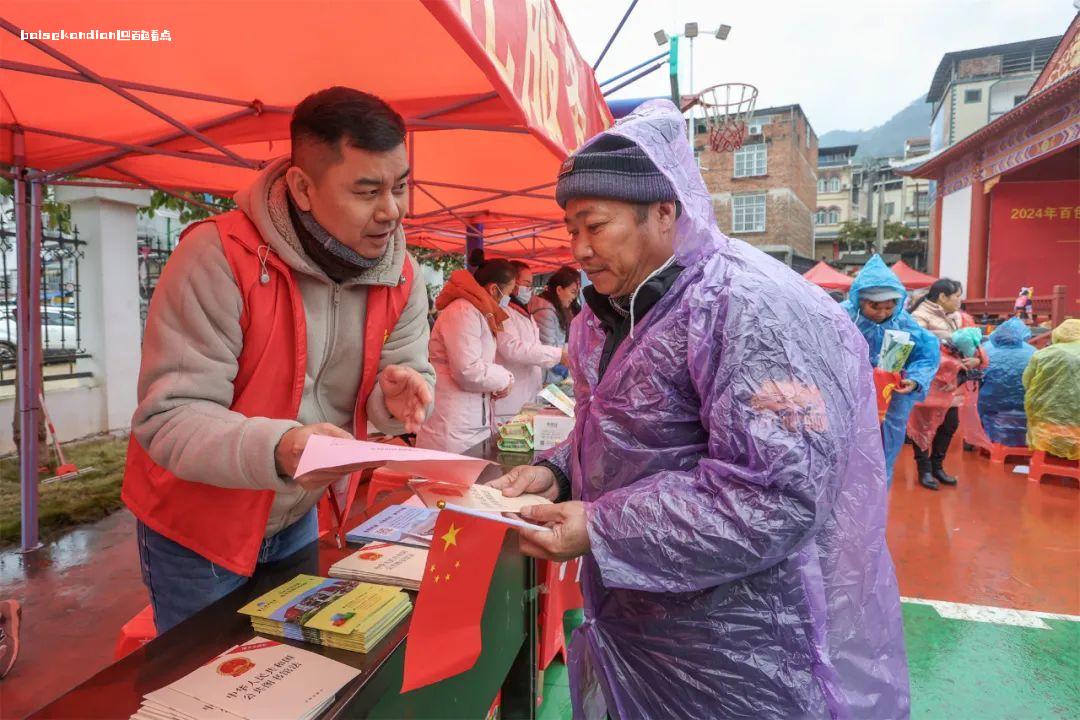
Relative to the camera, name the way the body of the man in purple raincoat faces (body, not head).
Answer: to the viewer's left

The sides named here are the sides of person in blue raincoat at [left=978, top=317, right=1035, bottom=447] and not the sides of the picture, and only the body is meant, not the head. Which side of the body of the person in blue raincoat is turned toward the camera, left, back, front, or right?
back

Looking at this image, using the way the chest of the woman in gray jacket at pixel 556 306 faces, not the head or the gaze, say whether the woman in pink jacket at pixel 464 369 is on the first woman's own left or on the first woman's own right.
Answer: on the first woman's own right

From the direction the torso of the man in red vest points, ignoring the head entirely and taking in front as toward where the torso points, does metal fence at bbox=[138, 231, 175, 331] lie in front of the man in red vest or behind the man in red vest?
behind

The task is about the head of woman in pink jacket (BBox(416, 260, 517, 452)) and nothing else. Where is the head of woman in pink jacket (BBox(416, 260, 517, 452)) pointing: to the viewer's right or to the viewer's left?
to the viewer's right

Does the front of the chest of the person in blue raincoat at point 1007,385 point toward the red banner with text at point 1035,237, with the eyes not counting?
yes

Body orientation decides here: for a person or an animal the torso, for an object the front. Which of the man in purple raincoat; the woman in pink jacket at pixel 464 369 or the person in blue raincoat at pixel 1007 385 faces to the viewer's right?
the woman in pink jacket

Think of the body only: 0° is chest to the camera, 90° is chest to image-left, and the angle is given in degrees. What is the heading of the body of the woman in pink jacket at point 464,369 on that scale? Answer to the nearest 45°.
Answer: approximately 270°

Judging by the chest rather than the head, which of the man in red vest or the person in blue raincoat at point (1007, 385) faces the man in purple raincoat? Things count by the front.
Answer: the man in red vest

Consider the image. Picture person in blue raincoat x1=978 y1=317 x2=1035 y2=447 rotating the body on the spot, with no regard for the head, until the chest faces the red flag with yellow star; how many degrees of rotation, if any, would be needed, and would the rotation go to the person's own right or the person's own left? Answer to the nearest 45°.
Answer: approximately 180°
